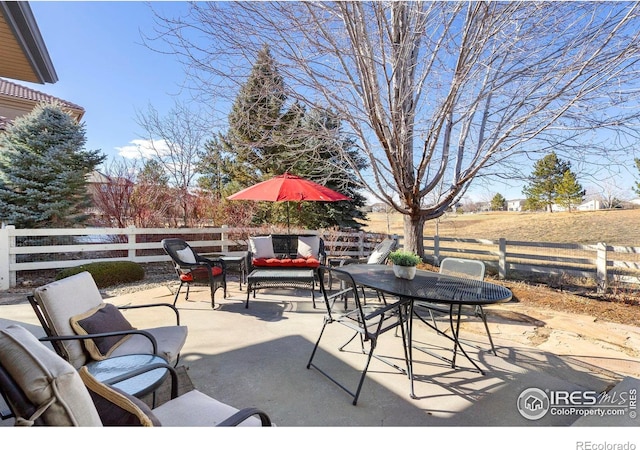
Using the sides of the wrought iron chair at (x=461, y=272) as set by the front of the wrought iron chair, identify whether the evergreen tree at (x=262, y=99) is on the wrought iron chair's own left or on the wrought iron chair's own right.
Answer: on the wrought iron chair's own right

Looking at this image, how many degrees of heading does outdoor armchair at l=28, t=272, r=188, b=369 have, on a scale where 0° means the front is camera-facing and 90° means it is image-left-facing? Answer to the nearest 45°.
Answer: approximately 315°

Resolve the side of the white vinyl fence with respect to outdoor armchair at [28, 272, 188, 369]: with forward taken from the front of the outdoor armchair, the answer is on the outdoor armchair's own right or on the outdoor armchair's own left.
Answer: on the outdoor armchair's own left

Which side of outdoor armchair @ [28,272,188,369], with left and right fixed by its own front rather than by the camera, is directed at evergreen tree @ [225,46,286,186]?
left

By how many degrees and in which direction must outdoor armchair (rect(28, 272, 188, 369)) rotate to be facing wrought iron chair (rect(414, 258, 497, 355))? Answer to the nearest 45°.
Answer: approximately 45° to its left

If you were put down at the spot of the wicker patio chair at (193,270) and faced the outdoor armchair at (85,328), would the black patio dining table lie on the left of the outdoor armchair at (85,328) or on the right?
left

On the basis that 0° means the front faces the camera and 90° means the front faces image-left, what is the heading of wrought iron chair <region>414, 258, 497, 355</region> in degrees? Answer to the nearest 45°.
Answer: approximately 45°

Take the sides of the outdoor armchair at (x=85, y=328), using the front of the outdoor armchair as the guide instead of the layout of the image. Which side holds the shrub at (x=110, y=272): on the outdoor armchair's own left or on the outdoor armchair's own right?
on the outdoor armchair's own left

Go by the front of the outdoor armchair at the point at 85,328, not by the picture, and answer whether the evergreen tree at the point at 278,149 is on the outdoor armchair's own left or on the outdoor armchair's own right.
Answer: on the outdoor armchair's own left
